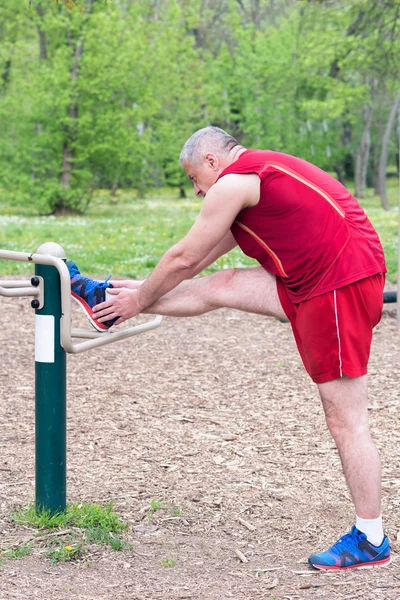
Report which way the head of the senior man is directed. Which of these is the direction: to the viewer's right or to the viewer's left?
to the viewer's left

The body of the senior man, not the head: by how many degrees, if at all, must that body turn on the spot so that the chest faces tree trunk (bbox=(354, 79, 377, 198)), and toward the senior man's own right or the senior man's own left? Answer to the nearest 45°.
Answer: approximately 90° to the senior man's own right

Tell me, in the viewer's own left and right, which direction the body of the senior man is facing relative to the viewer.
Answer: facing to the left of the viewer
